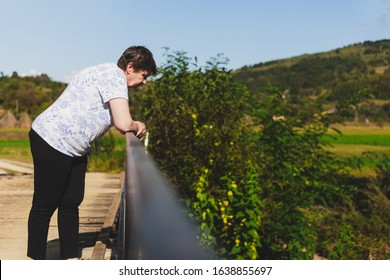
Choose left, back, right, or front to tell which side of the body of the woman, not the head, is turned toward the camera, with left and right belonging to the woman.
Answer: right

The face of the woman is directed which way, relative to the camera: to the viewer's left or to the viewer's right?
to the viewer's right
